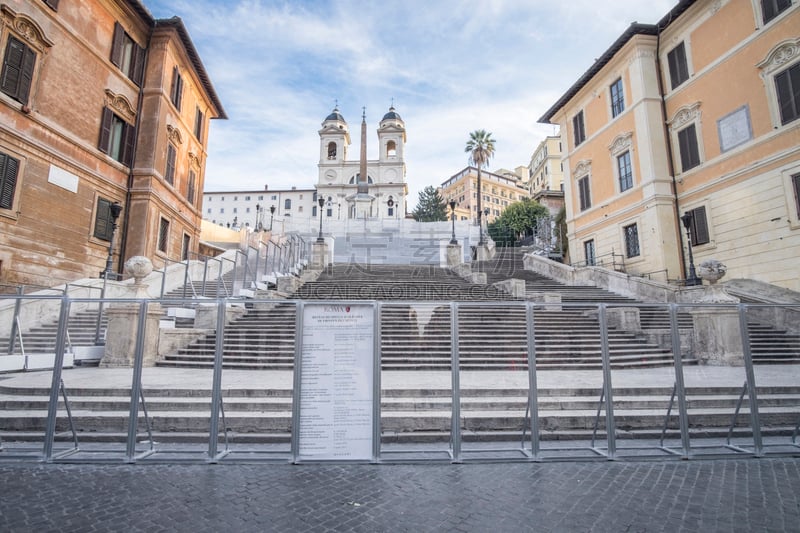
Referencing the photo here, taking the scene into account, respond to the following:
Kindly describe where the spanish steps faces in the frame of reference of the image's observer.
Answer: facing the viewer

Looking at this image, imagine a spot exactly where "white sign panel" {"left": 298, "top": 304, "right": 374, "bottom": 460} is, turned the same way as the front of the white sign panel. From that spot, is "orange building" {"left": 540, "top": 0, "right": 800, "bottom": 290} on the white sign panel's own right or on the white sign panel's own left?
on the white sign panel's own left

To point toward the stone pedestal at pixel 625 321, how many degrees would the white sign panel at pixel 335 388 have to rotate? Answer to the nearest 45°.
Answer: approximately 135° to its left

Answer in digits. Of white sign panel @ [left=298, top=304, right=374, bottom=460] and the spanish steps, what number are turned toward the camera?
2

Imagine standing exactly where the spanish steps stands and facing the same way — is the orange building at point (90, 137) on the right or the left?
on its right

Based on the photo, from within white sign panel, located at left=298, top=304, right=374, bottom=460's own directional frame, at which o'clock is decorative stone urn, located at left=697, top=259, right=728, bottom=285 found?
The decorative stone urn is roughly at 8 o'clock from the white sign panel.

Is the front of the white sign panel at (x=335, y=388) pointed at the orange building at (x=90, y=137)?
no

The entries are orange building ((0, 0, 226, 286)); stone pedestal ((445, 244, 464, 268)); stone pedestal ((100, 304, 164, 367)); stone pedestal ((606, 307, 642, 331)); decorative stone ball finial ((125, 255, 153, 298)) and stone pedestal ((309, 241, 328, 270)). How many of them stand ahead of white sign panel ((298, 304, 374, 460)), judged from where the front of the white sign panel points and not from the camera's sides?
0

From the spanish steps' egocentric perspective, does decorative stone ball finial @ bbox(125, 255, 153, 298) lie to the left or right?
on its right

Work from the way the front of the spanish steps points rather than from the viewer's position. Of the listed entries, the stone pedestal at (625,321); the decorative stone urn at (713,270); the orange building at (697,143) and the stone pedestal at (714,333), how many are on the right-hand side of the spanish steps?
0

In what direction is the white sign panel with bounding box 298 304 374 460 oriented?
toward the camera

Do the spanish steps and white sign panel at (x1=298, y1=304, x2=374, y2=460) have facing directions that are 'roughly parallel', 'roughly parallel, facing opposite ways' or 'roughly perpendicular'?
roughly parallel
